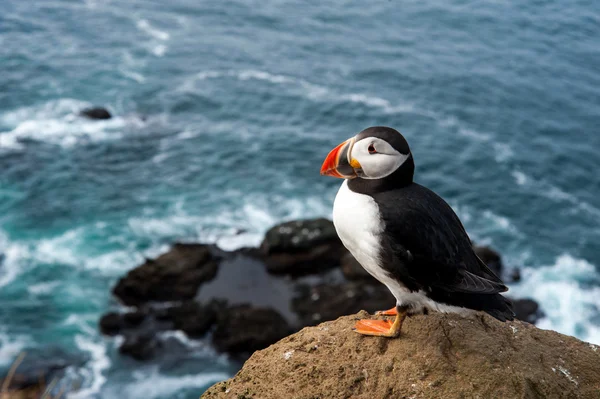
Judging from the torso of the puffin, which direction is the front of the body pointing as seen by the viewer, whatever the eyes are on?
to the viewer's left

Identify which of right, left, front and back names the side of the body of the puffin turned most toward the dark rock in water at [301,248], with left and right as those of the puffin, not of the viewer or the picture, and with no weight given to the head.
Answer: right

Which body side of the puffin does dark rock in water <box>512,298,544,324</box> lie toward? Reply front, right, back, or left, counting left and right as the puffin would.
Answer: right

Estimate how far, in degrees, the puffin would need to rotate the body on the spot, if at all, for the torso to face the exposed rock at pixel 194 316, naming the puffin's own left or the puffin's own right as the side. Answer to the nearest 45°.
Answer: approximately 45° to the puffin's own right

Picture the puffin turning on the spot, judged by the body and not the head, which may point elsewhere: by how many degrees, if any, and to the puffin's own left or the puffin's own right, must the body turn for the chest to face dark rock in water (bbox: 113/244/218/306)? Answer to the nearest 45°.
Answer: approximately 45° to the puffin's own right
